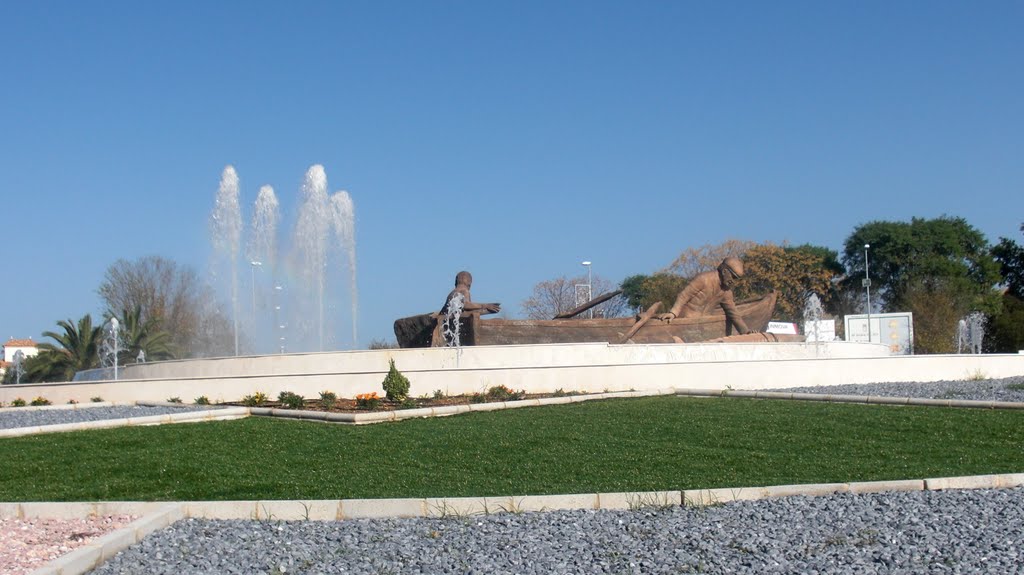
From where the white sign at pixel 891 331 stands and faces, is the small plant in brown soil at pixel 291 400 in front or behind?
in front

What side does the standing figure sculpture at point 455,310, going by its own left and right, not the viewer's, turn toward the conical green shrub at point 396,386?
right

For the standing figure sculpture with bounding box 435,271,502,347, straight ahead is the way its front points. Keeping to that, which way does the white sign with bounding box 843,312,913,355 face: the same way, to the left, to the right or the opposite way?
to the right

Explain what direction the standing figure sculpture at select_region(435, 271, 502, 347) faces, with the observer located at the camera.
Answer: facing to the right of the viewer

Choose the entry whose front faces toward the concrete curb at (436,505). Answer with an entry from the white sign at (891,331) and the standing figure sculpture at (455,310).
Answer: the white sign

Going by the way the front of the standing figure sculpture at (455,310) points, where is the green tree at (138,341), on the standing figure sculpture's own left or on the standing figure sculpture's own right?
on the standing figure sculpture's own left

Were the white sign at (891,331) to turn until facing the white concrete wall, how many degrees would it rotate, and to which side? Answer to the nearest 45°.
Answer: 0° — it already faces it

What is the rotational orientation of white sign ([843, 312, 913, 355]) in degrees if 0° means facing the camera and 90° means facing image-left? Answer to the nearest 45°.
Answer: approximately 0°
